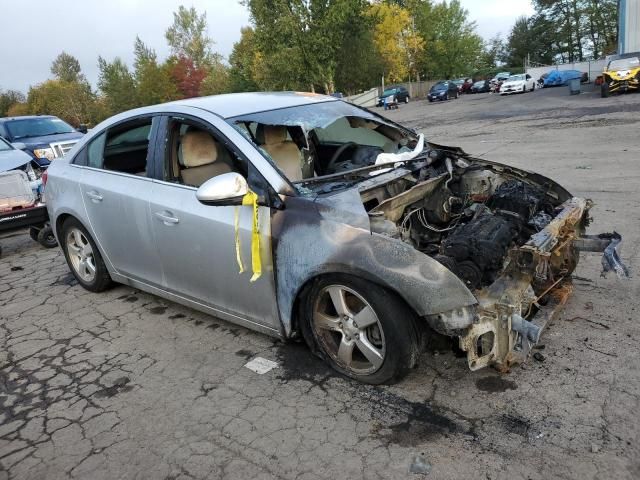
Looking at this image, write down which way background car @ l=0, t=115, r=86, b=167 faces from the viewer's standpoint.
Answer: facing the viewer and to the right of the viewer

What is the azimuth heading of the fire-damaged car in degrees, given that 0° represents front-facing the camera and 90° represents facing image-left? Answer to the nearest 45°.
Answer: approximately 315°

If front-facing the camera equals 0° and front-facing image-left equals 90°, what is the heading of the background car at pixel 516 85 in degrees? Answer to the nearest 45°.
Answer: approximately 45°

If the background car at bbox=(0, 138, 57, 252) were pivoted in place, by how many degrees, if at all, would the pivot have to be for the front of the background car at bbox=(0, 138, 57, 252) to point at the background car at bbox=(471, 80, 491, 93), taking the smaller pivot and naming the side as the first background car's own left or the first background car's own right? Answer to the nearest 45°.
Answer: approximately 90° to the first background car's own left

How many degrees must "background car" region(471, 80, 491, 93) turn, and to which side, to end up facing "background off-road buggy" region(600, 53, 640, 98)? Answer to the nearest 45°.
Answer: approximately 45° to its left

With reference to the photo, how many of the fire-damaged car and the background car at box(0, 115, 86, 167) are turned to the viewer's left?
0

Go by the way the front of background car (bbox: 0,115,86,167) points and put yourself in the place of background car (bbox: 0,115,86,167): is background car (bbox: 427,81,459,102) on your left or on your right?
on your left

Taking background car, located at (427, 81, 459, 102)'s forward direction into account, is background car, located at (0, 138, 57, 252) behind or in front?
in front

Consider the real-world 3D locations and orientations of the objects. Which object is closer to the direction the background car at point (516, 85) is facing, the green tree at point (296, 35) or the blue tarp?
the green tree

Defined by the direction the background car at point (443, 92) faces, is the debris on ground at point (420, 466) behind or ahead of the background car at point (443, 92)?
ahead

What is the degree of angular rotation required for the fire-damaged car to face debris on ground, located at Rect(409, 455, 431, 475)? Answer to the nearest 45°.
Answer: approximately 45° to its right

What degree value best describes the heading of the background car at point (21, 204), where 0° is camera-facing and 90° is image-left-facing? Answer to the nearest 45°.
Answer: approximately 315°

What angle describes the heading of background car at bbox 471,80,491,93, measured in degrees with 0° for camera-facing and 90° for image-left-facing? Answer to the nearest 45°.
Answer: approximately 45°
